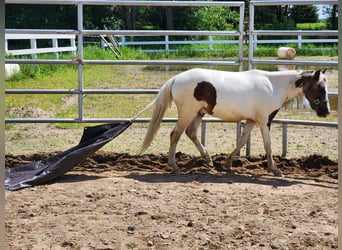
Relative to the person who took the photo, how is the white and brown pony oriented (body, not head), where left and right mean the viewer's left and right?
facing to the right of the viewer

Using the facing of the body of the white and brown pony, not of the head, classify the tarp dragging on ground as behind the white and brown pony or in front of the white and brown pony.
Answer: behind
